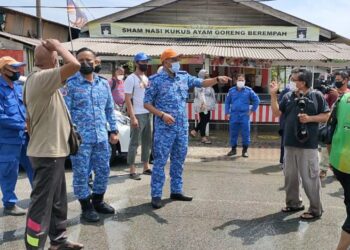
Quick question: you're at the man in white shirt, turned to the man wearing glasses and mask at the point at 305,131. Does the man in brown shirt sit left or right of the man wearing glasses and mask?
right

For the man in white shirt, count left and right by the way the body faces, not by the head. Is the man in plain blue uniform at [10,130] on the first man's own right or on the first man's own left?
on the first man's own right

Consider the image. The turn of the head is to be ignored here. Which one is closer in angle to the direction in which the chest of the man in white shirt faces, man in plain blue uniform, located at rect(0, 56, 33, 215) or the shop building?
the man in plain blue uniform

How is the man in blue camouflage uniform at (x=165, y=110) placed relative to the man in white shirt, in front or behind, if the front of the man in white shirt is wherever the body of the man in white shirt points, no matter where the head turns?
in front

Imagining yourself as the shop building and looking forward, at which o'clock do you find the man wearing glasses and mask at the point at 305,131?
The man wearing glasses and mask is roughly at 12 o'clock from the shop building.

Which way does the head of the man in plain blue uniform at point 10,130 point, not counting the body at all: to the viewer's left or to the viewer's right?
to the viewer's right

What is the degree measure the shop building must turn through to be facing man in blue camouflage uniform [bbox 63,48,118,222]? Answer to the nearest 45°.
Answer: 0° — it already faces them

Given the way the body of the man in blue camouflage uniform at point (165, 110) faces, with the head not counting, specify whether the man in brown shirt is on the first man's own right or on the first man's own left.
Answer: on the first man's own right

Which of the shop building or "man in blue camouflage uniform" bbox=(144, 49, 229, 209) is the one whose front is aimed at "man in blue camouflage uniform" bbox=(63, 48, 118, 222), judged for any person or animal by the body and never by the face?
the shop building

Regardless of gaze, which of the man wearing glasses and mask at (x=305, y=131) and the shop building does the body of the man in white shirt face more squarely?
the man wearing glasses and mask

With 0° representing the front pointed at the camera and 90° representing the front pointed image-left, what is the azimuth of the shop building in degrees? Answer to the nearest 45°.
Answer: approximately 0°

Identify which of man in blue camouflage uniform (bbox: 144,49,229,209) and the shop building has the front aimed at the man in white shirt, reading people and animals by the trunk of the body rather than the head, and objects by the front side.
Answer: the shop building

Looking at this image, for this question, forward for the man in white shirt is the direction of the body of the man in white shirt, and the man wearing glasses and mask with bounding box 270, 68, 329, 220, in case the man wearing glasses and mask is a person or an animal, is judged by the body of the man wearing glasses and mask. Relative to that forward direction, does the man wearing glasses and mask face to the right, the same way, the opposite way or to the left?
to the right

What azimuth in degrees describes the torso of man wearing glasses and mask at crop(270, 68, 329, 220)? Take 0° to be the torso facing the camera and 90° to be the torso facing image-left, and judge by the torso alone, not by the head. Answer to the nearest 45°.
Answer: approximately 45°
